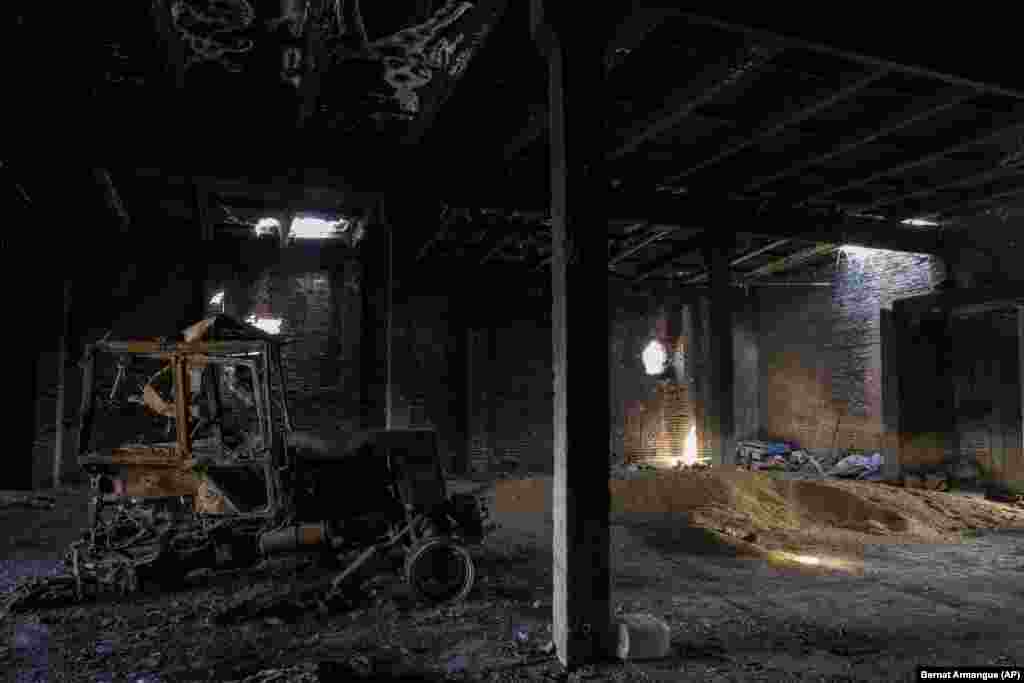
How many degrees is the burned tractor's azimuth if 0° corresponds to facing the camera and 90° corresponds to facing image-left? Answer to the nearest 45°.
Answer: approximately 270°

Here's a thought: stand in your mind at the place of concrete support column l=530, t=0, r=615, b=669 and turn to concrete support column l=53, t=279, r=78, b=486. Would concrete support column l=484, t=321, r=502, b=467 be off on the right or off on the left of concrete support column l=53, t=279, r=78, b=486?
right

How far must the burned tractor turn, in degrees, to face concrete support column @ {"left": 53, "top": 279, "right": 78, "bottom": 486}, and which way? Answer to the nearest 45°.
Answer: approximately 90° to its left

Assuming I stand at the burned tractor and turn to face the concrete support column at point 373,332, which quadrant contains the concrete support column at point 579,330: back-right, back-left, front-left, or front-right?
back-right

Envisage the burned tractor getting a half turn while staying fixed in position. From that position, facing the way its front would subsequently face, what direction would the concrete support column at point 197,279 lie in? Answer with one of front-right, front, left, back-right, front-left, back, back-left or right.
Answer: right

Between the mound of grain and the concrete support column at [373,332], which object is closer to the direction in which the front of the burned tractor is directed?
the mound of grain

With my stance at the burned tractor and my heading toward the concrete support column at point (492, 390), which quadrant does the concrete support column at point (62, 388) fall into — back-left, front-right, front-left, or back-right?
front-left

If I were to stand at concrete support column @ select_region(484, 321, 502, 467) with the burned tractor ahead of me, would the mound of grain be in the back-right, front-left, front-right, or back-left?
front-left

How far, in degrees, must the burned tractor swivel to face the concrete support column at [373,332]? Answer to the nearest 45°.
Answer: approximately 90° to its left
